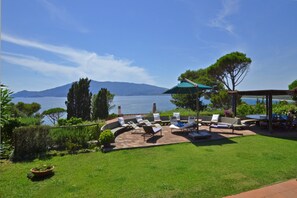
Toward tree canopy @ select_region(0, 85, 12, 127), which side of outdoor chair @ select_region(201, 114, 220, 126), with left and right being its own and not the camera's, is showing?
front

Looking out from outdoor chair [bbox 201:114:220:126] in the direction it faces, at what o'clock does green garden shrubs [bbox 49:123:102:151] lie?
The green garden shrubs is roughly at 12 o'clock from the outdoor chair.

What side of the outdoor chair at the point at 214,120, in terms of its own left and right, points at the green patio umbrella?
front

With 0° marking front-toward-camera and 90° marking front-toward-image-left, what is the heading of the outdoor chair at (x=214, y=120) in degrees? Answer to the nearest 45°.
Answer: approximately 45°

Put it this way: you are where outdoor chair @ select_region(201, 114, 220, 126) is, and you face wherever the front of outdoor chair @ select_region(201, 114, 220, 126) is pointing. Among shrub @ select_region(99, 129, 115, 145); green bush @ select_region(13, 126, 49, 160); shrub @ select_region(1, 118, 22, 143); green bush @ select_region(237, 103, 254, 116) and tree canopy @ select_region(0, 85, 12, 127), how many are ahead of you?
4

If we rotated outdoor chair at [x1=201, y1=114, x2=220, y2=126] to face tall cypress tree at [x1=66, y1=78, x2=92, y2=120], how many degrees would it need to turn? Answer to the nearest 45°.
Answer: approximately 45° to its right

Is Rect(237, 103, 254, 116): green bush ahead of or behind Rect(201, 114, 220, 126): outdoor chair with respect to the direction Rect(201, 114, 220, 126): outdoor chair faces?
behind

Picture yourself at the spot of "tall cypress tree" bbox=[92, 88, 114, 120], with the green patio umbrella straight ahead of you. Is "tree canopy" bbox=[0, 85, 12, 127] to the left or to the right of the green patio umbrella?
right
